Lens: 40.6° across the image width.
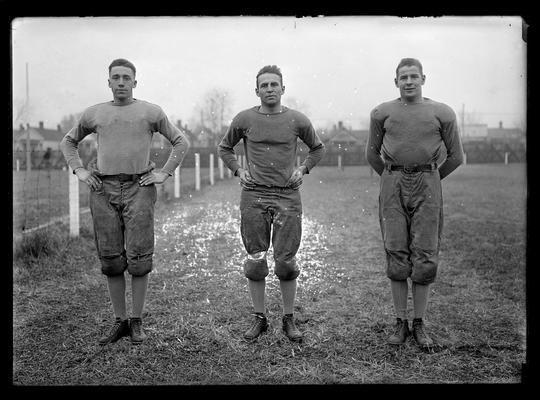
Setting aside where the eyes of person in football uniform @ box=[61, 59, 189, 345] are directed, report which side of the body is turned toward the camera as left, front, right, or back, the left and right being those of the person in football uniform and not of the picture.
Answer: front

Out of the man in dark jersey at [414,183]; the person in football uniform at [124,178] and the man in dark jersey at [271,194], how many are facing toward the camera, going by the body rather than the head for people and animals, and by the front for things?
3

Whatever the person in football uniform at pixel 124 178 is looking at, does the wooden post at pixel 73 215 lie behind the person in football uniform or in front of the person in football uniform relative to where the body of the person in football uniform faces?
behind

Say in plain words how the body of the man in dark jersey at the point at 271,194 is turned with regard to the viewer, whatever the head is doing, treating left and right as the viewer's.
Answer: facing the viewer

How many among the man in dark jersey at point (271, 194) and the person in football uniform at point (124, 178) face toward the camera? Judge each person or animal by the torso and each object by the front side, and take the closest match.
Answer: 2

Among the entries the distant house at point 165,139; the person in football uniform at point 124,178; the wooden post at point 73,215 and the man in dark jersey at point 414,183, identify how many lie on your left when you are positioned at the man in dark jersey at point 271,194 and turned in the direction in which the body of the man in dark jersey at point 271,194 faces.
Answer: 1

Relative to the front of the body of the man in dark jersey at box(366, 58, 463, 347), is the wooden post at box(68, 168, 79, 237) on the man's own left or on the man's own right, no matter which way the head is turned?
on the man's own right

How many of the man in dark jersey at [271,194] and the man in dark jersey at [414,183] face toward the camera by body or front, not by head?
2

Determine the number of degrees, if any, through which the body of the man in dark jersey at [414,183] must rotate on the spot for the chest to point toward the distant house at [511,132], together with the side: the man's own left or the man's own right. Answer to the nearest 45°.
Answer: approximately 180°

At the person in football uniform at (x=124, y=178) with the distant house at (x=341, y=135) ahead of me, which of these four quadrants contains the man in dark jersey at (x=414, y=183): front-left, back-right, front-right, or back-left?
front-right
